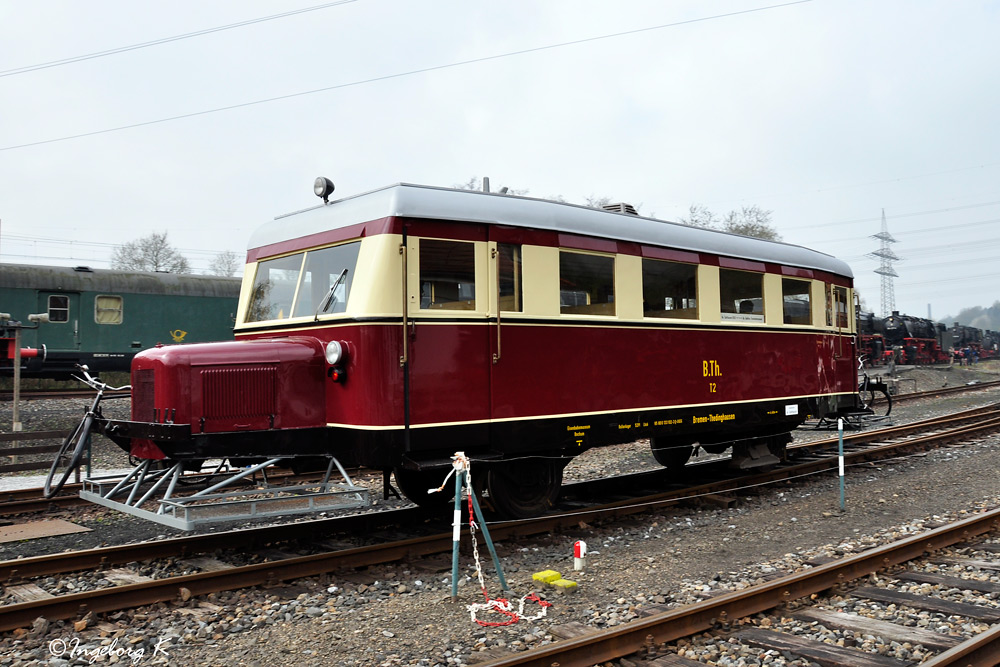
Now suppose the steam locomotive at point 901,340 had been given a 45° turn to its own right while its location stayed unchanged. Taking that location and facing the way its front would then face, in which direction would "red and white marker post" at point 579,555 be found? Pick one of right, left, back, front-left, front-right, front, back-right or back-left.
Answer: left

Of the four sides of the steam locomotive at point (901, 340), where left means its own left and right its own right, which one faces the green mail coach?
front

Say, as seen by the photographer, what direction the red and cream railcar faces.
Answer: facing the viewer and to the left of the viewer

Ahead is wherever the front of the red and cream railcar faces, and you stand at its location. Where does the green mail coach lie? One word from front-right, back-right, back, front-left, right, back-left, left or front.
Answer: right

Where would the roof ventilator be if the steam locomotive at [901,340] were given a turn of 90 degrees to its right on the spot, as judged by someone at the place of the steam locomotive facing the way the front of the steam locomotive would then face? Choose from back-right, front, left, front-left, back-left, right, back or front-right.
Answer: back-left

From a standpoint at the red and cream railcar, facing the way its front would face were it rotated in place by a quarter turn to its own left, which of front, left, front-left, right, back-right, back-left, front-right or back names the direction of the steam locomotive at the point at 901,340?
left

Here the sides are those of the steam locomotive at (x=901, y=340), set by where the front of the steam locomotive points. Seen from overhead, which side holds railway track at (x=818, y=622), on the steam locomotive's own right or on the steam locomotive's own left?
on the steam locomotive's own left
